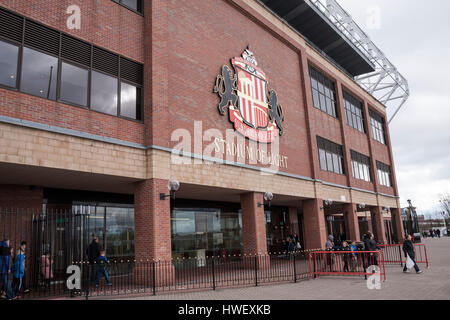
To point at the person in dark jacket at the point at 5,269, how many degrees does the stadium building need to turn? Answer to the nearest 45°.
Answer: approximately 90° to its right

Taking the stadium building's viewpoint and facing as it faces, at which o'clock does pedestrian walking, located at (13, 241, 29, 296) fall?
The pedestrian walking is roughly at 3 o'clock from the stadium building.

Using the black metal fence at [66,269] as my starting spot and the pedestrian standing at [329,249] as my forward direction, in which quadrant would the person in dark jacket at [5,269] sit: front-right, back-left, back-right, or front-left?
back-right

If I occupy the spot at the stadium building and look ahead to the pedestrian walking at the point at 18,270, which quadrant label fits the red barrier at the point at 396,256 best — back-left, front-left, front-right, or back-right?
back-left

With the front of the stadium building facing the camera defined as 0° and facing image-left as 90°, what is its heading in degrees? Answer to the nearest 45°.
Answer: approximately 315°
